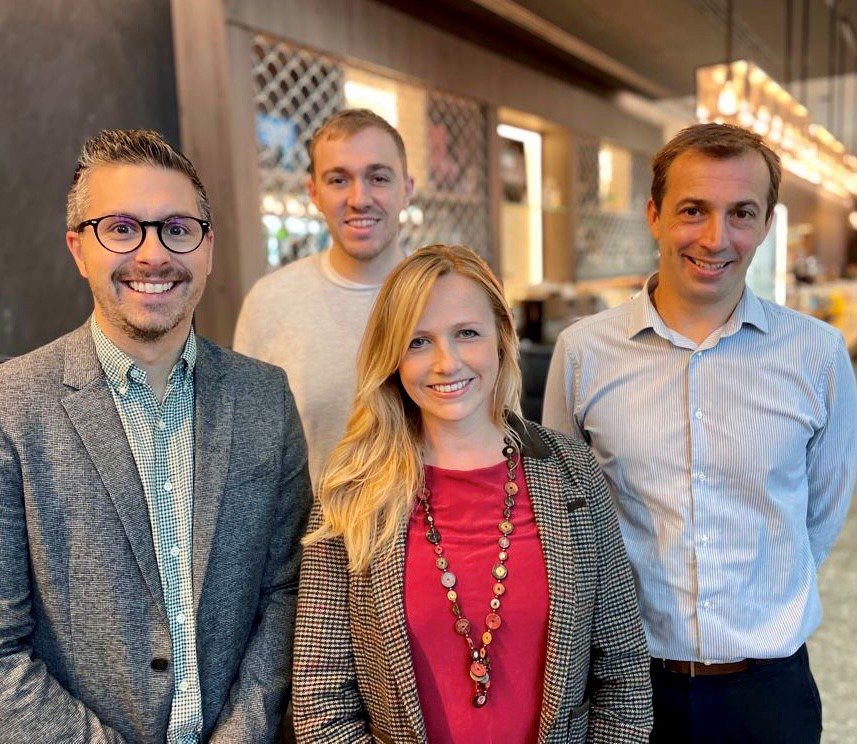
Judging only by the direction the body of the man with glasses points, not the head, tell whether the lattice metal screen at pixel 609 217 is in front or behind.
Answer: behind

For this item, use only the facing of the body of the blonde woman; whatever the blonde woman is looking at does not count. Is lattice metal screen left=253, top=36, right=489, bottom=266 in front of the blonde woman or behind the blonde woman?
behind

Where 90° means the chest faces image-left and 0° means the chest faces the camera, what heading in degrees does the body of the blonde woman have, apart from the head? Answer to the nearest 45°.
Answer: approximately 0°

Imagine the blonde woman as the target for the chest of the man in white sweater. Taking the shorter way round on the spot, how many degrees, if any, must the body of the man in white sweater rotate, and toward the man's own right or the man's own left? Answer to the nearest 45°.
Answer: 0° — they already face them

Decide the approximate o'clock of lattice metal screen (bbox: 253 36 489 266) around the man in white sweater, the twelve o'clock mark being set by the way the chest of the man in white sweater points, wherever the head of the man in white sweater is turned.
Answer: The lattice metal screen is roughly at 6 o'clock from the man in white sweater.

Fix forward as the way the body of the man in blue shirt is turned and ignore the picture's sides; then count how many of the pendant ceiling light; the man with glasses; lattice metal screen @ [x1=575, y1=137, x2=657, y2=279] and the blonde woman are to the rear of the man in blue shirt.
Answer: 2

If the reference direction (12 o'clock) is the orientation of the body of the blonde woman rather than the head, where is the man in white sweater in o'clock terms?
The man in white sweater is roughly at 5 o'clock from the blonde woman.
